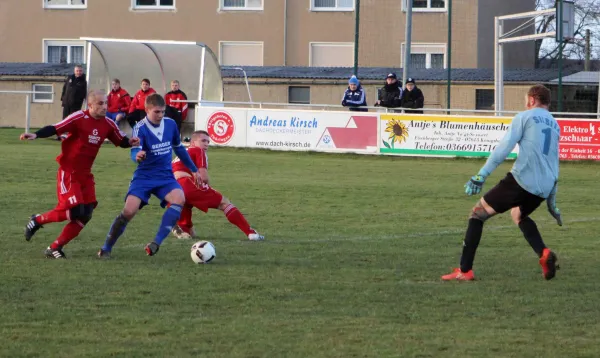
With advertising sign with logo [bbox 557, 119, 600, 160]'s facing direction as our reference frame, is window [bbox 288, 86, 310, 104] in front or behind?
behind

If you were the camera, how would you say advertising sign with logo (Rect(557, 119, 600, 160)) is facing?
facing the viewer

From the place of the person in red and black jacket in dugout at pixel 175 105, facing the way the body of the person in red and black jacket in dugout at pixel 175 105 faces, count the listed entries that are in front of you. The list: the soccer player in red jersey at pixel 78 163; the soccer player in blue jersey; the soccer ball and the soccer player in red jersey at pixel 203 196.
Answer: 4

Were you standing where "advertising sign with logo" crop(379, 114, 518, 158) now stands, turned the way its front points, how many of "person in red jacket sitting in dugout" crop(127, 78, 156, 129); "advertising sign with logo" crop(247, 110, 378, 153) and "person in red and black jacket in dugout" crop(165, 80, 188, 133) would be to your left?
0

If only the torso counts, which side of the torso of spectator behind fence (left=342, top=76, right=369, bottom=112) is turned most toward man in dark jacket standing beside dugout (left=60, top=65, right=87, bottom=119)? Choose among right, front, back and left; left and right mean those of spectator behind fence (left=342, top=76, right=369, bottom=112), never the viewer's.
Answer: right

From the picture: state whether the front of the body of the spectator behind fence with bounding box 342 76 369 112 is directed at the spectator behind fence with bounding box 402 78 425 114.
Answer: no

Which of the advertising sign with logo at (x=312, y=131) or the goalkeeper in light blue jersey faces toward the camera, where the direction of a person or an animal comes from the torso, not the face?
the advertising sign with logo

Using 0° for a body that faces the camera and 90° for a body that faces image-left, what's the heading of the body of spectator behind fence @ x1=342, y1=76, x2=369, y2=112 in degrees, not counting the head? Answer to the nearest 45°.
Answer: approximately 0°

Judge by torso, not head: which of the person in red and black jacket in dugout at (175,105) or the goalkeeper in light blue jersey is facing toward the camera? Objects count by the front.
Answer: the person in red and black jacket in dugout

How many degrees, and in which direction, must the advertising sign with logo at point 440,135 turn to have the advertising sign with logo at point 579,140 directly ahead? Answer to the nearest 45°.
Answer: approximately 90° to its left

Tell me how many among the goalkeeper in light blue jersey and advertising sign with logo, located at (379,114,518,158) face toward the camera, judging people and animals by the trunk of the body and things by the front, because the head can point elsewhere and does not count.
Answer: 1

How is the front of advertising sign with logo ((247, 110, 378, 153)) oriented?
toward the camera

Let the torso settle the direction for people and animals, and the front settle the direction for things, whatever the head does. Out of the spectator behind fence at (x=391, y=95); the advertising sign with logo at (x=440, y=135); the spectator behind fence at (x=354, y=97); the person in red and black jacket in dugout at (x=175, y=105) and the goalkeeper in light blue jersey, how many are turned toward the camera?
4

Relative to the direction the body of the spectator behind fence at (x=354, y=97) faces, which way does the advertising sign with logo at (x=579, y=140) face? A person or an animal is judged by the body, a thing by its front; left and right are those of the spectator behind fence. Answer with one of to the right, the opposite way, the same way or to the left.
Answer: the same way

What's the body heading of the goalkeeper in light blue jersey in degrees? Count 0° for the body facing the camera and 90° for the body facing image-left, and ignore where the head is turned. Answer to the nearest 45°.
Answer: approximately 135°

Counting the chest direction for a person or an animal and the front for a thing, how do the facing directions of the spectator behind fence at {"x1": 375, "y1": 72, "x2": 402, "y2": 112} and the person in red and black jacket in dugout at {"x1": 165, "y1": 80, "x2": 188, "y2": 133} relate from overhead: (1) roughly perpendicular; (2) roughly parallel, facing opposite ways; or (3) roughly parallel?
roughly parallel

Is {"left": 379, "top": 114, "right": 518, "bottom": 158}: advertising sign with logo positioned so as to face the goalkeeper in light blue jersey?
yes

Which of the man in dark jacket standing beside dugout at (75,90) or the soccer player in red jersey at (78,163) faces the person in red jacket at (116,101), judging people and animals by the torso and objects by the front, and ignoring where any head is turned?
the man in dark jacket standing beside dugout

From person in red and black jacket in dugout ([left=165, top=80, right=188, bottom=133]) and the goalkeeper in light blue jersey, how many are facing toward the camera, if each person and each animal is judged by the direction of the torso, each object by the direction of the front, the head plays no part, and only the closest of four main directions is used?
1

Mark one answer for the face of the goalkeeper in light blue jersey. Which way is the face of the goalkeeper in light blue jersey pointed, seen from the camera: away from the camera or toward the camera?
away from the camera

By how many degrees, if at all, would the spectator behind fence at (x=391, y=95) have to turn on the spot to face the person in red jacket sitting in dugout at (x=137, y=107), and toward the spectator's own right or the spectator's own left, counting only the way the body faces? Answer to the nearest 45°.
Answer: approximately 90° to the spectator's own right

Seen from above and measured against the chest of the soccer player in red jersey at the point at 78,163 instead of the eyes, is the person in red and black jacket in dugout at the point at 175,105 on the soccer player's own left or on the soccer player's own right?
on the soccer player's own left

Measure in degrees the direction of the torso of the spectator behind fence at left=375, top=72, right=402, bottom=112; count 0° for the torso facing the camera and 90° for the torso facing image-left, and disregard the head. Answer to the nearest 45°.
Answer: approximately 0°

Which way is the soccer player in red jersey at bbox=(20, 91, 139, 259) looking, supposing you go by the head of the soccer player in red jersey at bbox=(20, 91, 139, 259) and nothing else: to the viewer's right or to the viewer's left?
to the viewer's right
